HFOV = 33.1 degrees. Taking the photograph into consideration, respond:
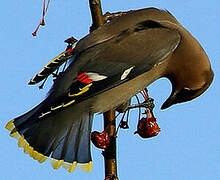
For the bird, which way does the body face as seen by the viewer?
to the viewer's right
